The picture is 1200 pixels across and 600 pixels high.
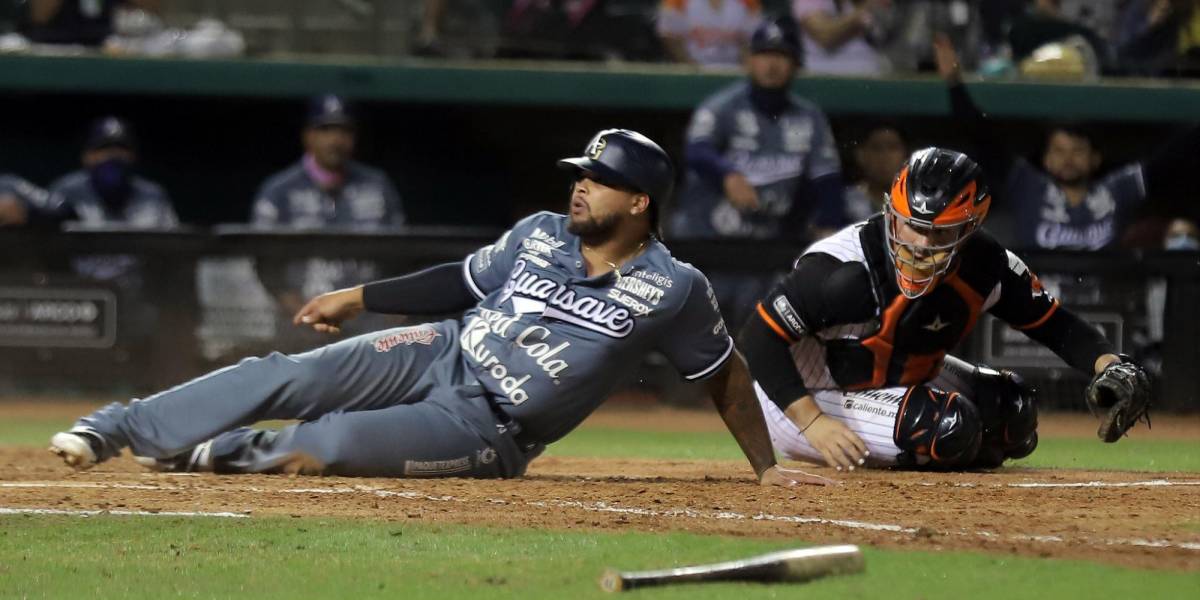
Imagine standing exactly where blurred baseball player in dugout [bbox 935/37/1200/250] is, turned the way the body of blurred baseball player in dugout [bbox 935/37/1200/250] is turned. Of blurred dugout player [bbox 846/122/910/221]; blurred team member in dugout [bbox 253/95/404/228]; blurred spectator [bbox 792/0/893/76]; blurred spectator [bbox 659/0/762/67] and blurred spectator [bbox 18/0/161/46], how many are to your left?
0

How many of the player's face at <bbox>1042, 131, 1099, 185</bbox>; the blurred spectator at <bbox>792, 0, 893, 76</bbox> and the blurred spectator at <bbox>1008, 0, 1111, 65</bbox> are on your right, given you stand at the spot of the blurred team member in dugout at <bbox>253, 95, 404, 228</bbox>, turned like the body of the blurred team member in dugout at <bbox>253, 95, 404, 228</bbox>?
0

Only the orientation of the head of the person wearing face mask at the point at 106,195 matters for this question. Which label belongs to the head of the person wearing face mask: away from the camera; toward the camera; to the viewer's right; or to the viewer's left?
toward the camera

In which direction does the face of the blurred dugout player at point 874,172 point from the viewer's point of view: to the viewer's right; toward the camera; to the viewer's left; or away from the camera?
toward the camera

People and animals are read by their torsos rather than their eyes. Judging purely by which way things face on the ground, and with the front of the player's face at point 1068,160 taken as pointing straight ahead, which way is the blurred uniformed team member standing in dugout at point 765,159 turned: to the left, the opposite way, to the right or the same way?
the same way

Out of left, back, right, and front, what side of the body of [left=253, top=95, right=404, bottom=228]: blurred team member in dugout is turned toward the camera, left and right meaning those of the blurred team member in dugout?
front

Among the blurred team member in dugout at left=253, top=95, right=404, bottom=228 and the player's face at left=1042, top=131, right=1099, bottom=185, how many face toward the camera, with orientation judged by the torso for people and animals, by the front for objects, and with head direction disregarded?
2

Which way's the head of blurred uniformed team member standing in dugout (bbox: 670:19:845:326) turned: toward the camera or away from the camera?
toward the camera

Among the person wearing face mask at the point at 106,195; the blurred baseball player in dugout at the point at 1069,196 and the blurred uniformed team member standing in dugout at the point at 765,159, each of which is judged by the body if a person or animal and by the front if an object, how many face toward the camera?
3

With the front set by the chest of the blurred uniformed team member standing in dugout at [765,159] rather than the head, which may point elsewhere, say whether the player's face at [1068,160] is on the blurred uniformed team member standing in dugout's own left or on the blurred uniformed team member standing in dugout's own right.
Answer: on the blurred uniformed team member standing in dugout's own left

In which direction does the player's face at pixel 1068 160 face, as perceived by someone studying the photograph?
facing the viewer

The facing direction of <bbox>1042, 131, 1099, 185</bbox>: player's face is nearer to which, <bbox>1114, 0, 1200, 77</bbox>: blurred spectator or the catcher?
the catcher

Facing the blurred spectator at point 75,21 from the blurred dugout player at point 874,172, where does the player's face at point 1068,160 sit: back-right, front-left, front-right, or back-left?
back-right

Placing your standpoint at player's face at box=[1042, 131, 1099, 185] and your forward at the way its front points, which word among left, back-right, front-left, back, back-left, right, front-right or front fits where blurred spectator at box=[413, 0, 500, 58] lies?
right

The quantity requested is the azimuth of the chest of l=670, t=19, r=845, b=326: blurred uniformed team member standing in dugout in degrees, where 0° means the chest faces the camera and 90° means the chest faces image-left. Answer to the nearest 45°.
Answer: approximately 0°

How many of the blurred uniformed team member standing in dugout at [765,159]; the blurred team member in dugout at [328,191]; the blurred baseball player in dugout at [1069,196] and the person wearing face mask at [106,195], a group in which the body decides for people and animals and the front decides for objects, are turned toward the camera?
4

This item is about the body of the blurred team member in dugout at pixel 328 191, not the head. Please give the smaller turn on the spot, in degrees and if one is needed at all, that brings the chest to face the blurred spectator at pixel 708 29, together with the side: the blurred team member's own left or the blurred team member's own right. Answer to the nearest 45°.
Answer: approximately 90° to the blurred team member's own left

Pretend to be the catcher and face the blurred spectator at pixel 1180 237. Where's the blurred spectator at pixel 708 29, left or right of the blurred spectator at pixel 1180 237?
left

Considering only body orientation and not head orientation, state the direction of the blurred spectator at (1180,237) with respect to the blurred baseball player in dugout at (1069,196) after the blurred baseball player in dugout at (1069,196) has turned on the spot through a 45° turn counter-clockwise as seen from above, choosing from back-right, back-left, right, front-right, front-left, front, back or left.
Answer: left

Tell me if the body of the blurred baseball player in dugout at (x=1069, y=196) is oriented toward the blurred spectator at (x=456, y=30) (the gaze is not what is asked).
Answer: no
